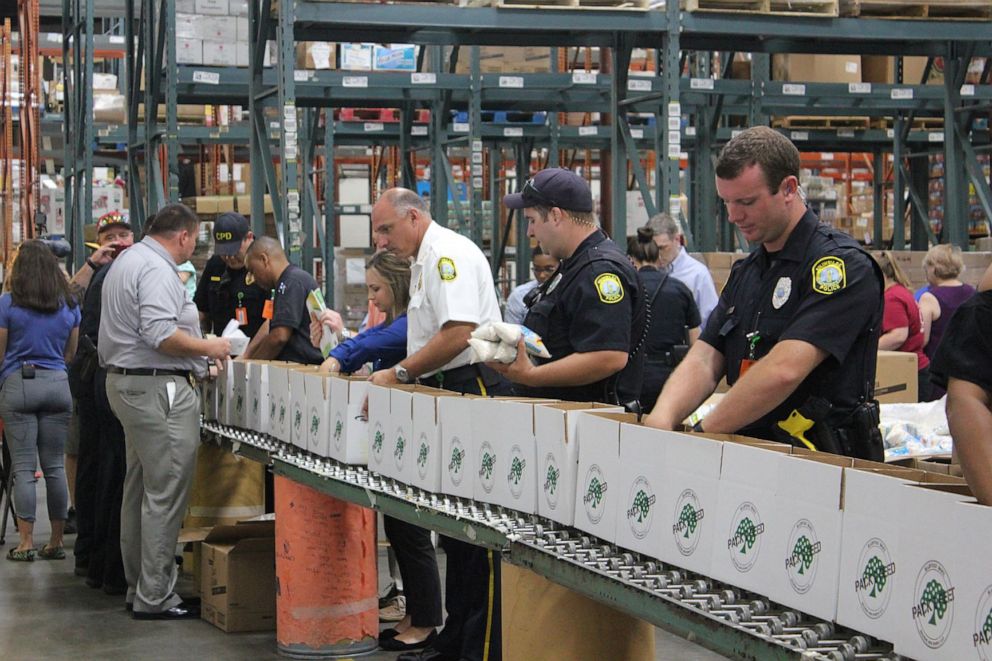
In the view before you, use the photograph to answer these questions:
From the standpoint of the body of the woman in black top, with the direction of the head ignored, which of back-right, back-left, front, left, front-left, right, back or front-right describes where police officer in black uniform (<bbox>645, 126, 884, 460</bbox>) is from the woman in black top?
back

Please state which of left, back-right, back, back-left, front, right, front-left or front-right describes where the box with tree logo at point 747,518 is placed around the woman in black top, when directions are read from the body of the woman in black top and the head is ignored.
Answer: back

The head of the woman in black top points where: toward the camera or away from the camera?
away from the camera

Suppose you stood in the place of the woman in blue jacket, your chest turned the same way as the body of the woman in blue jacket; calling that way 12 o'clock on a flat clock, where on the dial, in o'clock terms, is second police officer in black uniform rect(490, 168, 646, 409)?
The second police officer in black uniform is roughly at 8 o'clock from the woman in blue jacket.

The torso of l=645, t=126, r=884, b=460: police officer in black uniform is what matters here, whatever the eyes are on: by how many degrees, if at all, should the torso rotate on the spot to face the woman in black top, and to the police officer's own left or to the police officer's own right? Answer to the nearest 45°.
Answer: approximately 135° to the police officer's own right

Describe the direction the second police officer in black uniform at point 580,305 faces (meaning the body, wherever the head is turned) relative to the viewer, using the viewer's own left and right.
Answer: facing to the left of the viewer

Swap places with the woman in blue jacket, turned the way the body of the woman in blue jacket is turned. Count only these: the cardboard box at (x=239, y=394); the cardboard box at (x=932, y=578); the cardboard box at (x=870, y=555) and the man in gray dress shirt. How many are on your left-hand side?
2

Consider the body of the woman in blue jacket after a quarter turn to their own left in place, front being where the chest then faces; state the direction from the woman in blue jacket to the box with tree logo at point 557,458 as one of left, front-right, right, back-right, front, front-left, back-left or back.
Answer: front

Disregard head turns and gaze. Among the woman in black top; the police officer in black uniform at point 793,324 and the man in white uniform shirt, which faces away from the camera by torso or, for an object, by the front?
the woman in black top

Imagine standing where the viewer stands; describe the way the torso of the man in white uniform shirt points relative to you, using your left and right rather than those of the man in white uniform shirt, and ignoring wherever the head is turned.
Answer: facing to the left of the viewer

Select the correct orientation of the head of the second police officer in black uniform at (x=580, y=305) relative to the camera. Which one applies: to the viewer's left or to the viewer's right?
to the viewer's left

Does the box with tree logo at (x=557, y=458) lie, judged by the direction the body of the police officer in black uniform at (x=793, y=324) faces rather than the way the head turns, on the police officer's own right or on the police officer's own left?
on the police officer's own right

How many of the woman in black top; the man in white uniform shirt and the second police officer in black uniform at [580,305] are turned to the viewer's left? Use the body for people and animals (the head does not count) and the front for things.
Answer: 2
